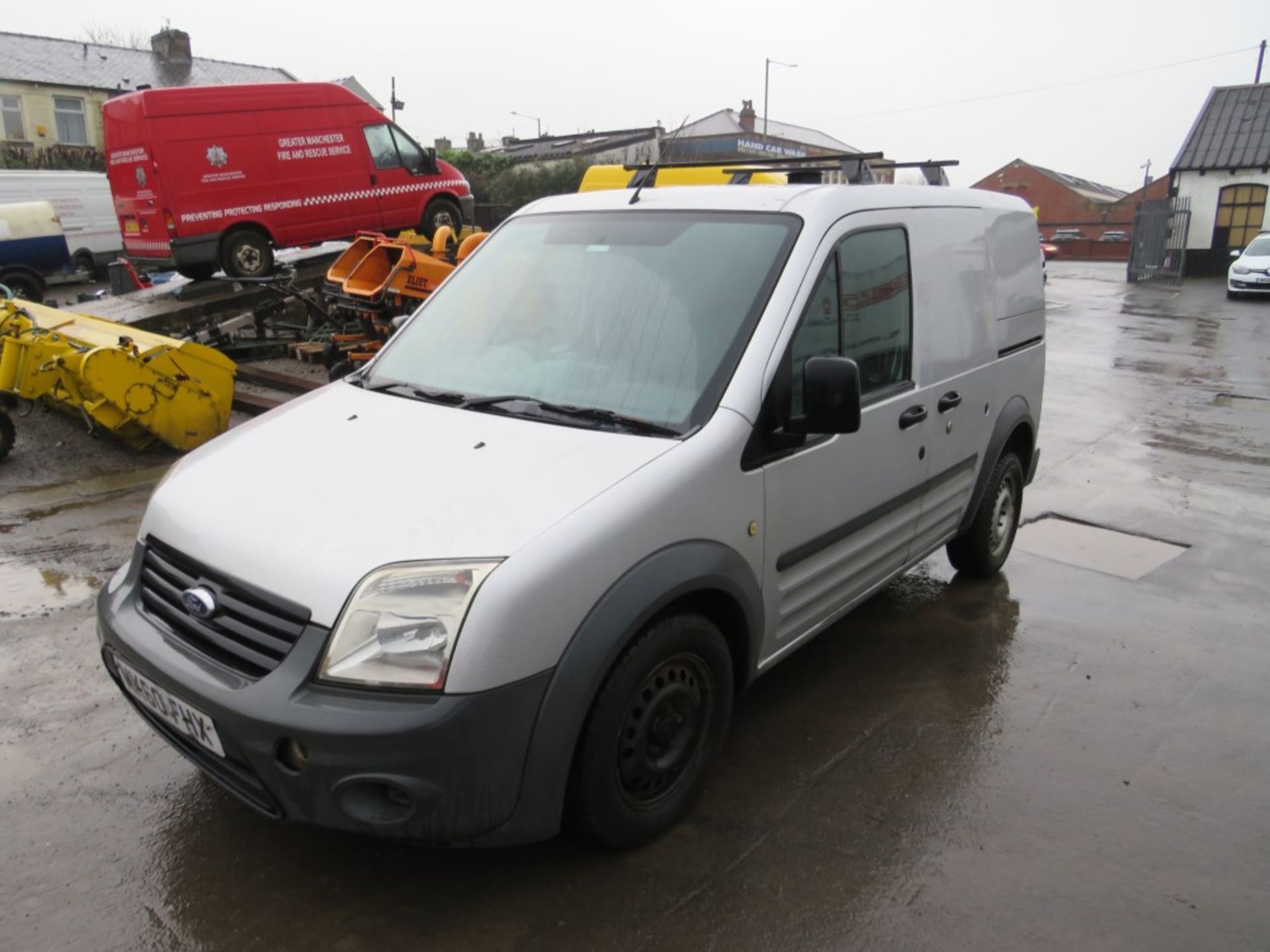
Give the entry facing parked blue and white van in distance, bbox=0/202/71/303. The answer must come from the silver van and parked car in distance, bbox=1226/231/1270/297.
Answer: parked car in distance, bbox=1226/231/1270/297

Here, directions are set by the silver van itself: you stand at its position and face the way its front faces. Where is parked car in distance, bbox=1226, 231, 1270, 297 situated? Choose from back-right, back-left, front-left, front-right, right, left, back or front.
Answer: back

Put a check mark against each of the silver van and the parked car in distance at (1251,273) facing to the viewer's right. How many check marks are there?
0

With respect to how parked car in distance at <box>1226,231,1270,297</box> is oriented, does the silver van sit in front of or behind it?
in front

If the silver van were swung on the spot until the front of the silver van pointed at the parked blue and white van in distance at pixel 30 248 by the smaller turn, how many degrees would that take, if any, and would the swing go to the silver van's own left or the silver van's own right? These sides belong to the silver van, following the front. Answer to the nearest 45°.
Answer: approximately 90° to the silver van's own right

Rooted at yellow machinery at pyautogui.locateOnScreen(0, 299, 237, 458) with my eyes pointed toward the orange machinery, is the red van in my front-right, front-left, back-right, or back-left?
front-left

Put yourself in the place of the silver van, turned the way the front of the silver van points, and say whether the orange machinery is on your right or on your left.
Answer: on your right

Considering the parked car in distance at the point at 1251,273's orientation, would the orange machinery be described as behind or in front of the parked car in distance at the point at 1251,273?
in front

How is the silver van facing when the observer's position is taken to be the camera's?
facing the viewer and to the left of the viewer
